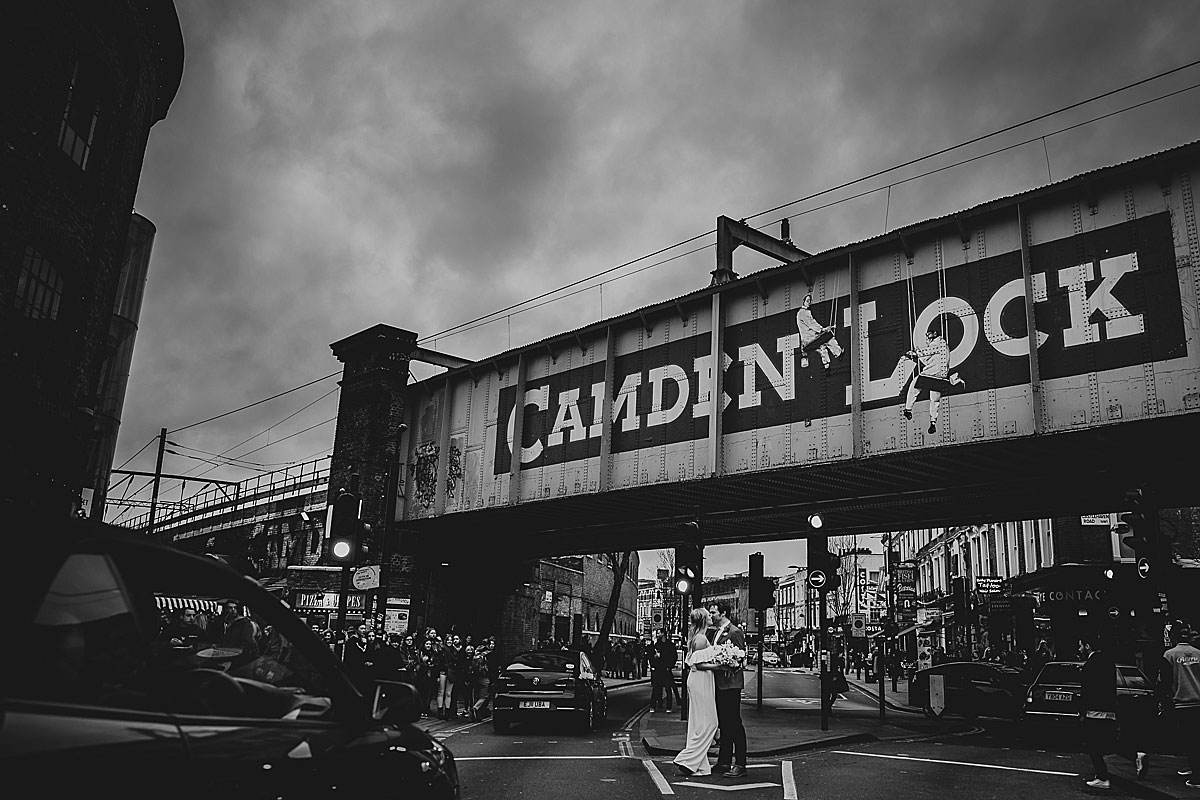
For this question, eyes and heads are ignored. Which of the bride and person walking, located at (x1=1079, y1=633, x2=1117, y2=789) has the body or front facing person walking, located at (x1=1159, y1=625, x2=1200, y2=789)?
the bride

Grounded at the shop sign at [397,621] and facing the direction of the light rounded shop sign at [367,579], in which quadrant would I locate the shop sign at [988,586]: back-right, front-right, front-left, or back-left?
back-left

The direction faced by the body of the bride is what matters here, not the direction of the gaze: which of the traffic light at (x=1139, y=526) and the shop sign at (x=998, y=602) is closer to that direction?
the traffic light

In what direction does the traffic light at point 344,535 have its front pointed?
toward the camera

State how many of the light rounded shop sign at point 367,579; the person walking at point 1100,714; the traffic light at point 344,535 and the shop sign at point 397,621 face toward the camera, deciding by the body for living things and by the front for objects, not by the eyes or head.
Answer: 3

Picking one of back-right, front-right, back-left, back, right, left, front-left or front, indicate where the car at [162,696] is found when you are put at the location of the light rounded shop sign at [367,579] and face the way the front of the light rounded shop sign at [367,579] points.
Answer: front

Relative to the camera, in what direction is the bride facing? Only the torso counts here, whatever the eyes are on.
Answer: to the viewer's right

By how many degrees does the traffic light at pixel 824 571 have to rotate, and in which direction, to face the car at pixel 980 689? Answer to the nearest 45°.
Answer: approximately 135° to its left

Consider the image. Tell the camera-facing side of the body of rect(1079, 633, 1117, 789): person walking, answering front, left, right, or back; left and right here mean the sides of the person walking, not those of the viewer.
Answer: left

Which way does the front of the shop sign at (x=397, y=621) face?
toward the camera

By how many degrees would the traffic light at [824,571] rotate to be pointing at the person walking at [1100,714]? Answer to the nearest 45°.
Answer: approximately 45° to its left

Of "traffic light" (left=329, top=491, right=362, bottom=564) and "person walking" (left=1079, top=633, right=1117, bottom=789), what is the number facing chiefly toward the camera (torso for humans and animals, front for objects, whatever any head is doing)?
1

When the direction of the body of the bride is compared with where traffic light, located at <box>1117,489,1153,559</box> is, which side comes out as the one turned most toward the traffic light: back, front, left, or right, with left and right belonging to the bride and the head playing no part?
front
